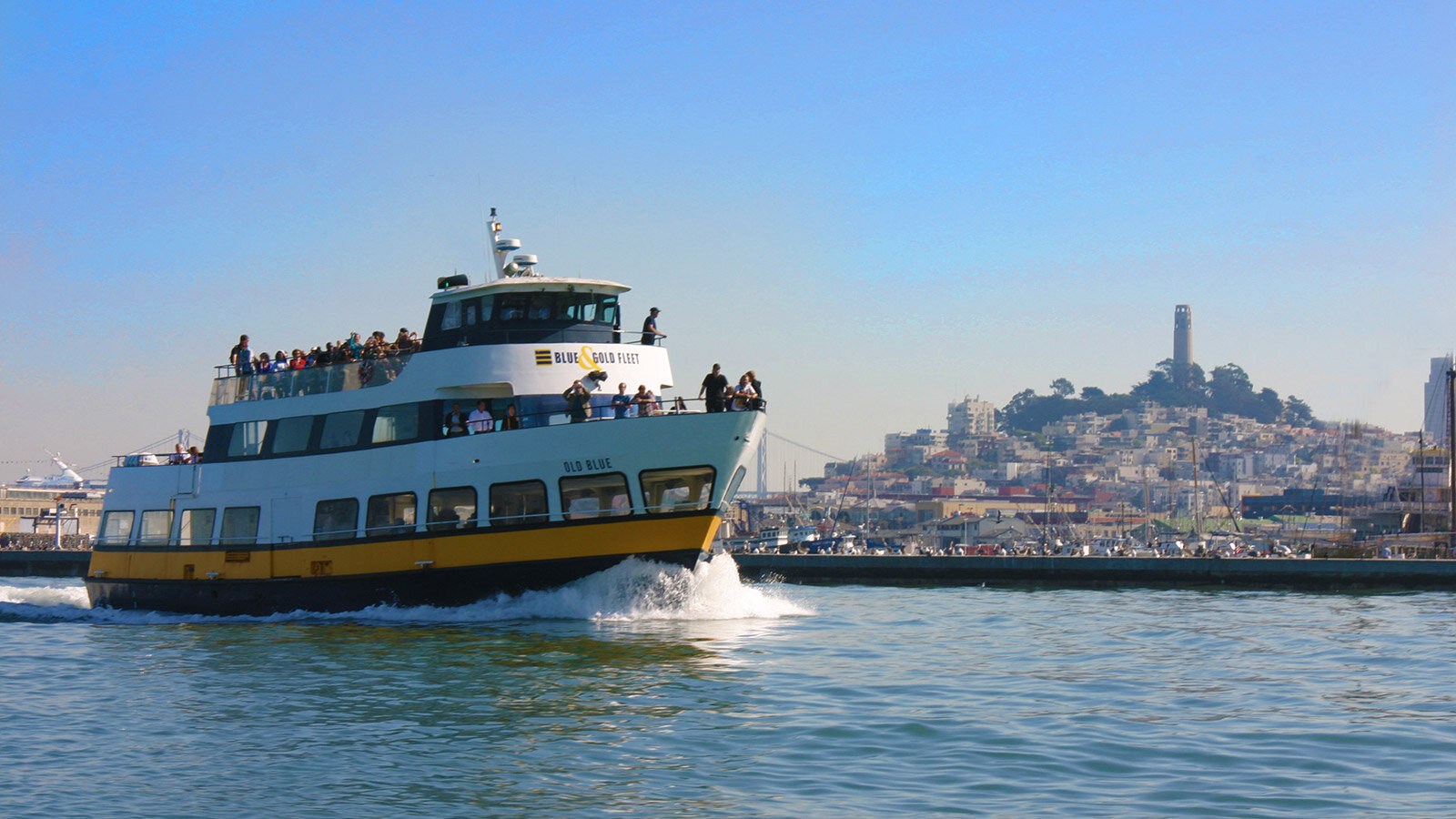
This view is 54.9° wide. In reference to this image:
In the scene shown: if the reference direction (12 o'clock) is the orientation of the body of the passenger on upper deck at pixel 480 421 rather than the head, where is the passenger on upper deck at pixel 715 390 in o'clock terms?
the passenger on upper deck at pixel 715 390 is roughly at 10 o'clock from the passenger on upper deck at pixel 480 421.

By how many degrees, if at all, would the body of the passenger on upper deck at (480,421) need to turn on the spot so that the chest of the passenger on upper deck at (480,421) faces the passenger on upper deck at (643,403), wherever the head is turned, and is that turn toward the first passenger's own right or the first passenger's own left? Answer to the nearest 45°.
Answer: approximately 45° to the first passenger's own left

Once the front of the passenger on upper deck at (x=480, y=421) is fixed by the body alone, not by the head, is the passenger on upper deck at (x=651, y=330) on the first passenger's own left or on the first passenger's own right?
on the first passenger's own left

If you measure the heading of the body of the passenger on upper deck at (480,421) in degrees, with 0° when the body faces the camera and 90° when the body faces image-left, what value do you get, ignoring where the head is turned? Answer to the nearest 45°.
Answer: approximately 0°

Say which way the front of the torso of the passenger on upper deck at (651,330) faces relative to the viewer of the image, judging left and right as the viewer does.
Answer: facing to the right of the viewer

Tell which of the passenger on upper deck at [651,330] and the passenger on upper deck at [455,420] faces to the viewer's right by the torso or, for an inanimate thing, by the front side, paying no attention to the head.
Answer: the passenger on upper deck at [651,330]

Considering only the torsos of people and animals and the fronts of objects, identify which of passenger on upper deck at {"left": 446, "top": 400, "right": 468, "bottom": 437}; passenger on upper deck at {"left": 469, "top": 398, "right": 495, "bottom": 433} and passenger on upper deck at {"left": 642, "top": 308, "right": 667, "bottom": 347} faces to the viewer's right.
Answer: passenger on upper deck at {"left": 642, "top": 308, "right": 667, "bottom": 347}

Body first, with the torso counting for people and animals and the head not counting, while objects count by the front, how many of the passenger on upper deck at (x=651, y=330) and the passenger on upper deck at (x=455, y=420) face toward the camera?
1

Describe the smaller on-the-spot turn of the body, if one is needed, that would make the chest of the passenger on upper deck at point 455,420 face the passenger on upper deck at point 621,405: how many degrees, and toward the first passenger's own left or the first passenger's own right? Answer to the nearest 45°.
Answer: approximately 45° to the first passenger's own left

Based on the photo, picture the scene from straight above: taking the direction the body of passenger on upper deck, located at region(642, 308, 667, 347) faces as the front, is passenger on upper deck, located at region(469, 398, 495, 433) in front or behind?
behind

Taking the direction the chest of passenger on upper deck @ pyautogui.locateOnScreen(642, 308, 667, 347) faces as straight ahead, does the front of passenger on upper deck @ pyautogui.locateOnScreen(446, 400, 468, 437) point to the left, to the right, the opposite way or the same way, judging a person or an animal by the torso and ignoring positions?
to the right

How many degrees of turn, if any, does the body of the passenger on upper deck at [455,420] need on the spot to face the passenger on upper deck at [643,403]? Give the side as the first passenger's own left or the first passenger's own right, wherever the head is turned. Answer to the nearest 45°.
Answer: approximately 45° to the first passenger's own left

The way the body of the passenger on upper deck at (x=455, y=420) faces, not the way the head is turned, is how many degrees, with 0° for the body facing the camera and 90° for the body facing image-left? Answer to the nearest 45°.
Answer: approximately 0°

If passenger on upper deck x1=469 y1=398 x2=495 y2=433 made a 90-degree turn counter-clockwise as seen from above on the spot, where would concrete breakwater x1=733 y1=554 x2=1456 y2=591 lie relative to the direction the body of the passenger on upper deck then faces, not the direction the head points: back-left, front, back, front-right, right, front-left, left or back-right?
front-left
